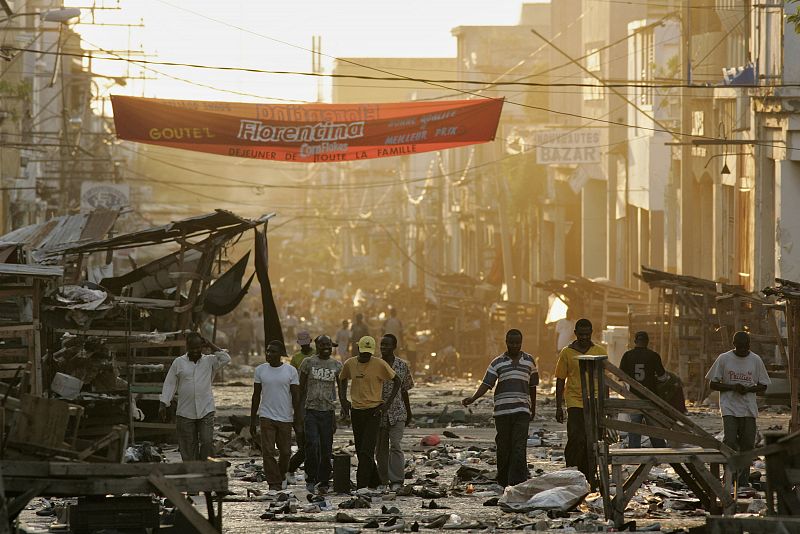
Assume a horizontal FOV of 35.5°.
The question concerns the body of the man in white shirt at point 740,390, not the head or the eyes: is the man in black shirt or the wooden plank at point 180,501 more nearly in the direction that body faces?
the wooden plank

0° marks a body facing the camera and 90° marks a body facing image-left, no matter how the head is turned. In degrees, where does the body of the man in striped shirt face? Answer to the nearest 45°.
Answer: approximately 0°

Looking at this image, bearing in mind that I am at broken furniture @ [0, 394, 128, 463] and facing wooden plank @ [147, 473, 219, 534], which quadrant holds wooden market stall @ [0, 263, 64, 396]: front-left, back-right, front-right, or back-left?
back-left

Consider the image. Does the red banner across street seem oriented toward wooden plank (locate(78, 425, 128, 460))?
yes

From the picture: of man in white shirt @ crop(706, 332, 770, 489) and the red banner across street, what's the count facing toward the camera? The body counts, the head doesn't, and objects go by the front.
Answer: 2
